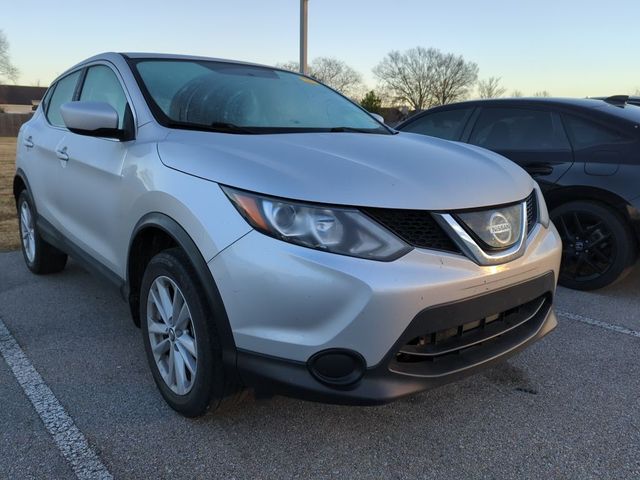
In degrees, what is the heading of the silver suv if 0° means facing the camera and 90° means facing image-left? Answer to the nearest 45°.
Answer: approximately 315°

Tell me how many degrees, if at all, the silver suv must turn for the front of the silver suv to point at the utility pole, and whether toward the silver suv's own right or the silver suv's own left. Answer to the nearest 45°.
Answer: approximately 135° to the silver suv's own left

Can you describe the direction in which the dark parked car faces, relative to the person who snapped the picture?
facing away from the viewer and to the left of the viewer

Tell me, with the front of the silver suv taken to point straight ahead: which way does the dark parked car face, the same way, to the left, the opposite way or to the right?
the opposite way

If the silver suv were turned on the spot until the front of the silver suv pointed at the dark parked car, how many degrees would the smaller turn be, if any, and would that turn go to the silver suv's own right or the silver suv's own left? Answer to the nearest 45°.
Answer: approximately 90° to the silver suv's own left

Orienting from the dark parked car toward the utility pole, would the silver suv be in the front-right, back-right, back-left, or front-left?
back-left

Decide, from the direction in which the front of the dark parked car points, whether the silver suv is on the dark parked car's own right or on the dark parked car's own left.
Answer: on the dark parked car's own left

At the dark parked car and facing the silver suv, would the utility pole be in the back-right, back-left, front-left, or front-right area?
back-right
